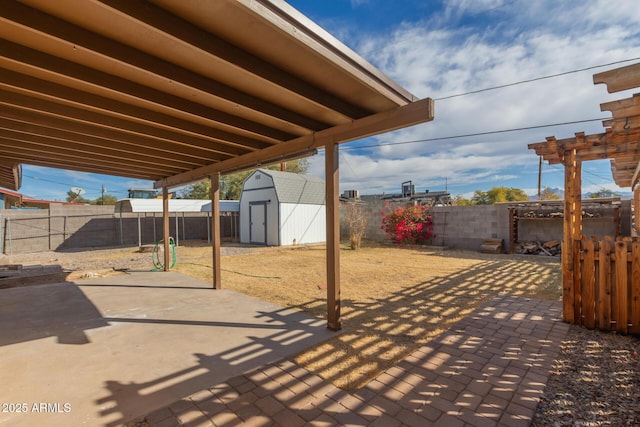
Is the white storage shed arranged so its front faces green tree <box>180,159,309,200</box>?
no

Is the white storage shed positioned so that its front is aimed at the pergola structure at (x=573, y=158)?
no

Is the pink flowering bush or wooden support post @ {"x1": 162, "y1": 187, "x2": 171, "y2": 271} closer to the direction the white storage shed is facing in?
the wooden support post

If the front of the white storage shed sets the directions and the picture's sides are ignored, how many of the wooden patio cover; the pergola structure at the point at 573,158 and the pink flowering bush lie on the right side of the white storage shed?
0

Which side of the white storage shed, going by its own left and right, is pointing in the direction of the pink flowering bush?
left

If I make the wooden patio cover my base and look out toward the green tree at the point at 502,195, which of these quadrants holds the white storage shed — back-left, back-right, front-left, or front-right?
front-left

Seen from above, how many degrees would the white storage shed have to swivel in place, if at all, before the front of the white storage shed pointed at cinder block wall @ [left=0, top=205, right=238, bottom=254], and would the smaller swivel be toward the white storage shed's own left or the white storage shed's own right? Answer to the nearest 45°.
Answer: approximately 45° to the white storage shed's own right

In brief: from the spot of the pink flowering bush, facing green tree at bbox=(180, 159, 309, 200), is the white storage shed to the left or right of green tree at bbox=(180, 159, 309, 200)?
left

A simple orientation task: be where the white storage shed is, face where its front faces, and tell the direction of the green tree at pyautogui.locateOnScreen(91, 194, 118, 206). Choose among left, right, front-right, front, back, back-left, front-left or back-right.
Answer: right

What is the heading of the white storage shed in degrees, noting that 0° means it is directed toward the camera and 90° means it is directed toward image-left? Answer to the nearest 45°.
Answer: approximately 45°

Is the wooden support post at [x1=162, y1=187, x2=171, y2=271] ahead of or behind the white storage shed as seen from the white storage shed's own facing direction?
ahead

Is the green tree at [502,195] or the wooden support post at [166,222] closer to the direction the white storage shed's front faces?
the wooden support post

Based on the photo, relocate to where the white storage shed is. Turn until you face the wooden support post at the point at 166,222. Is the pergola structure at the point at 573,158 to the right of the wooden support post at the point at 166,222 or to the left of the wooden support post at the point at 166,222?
left

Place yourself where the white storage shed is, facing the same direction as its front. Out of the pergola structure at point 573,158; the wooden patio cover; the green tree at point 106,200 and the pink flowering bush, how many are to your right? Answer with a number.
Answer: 1
